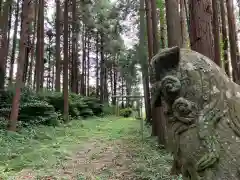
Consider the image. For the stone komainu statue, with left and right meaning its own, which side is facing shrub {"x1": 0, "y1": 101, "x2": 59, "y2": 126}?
front

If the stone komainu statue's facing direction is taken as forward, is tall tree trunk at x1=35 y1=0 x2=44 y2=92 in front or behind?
in front

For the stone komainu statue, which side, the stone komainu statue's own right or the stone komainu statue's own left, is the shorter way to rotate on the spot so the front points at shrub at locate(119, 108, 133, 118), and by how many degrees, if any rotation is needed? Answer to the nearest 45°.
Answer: approximately 45° to the stone komainu statue's own right

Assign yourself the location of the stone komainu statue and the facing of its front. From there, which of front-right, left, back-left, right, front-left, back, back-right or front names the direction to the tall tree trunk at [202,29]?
front-right

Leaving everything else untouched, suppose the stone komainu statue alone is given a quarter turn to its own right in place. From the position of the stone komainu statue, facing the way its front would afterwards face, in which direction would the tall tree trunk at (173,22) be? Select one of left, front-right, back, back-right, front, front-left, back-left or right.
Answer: front-left

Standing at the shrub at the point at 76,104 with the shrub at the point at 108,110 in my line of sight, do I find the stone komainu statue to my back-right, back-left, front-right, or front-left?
back-right

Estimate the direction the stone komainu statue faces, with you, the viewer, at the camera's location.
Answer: facing away from the viewer and to the left of the viewer

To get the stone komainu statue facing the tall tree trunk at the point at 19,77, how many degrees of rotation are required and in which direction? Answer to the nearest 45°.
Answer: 0° — it already faces it
